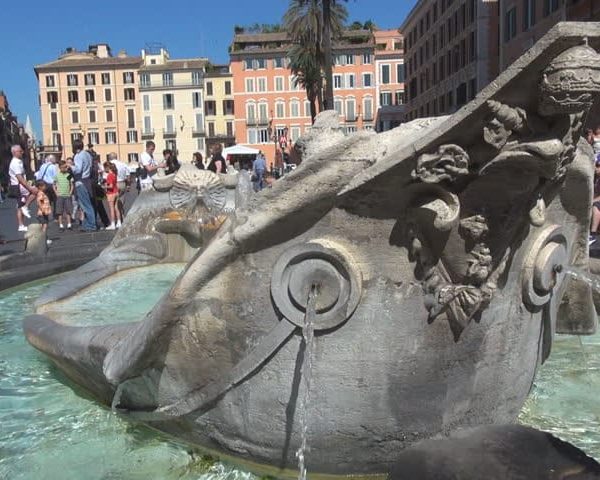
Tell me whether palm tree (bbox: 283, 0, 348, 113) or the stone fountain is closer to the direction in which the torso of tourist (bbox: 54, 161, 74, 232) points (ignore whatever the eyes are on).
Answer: the stone fountain

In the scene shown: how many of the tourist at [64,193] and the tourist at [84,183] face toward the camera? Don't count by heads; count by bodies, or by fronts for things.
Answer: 1

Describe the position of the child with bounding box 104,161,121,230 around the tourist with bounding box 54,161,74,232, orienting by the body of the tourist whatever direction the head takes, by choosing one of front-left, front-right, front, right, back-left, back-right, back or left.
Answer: front-left

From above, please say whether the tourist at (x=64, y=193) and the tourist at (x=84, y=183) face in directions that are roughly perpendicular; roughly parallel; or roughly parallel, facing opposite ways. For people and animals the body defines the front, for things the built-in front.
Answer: roughly perpendicular

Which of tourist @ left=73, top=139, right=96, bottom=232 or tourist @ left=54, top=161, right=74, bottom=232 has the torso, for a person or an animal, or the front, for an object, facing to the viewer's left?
tourist @ left=73, top=139, right=96, bottom=232

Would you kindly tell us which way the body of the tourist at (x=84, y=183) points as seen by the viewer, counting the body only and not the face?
to the viewer's left

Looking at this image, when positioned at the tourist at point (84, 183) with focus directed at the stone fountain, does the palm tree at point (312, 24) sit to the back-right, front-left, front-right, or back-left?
back-left

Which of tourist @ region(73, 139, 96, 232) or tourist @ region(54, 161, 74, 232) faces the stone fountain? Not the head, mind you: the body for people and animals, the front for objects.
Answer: tourist @ region(54, 161, 74, 232)

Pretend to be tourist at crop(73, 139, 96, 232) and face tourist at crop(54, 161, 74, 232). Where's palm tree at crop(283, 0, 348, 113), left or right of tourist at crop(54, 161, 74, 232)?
right

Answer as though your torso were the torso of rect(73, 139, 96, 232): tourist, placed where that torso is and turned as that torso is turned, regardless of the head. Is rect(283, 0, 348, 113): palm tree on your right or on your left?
on your right

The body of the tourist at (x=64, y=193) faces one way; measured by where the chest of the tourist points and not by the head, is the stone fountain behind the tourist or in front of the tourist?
in front
